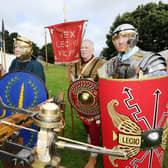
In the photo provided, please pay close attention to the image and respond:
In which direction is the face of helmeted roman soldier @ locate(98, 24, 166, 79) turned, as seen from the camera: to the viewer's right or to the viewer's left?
to the viewer's left

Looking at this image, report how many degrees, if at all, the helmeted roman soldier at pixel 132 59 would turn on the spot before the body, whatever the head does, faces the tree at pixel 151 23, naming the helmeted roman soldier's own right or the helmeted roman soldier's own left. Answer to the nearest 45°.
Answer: approximately 135° to the helmeted roman soldier's own right

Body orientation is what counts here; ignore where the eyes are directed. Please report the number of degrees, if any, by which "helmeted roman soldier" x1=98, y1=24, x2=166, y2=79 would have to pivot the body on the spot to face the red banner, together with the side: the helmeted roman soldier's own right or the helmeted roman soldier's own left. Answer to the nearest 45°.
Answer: approximately 90° to the helmeted roman soldier's own right

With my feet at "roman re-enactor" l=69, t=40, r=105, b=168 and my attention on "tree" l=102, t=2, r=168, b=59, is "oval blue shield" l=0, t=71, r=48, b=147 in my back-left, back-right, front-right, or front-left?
back-left

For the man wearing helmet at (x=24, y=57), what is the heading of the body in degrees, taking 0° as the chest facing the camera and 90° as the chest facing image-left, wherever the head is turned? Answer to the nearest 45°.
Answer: approximately 45°

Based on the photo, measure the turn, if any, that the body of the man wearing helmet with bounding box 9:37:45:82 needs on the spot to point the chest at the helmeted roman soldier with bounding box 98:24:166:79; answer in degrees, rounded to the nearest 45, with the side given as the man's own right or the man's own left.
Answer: approximately 90° to the man's own left

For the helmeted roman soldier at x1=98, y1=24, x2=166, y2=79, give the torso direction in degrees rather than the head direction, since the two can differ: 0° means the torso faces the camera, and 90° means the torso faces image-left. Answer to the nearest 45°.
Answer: approximately 45°
